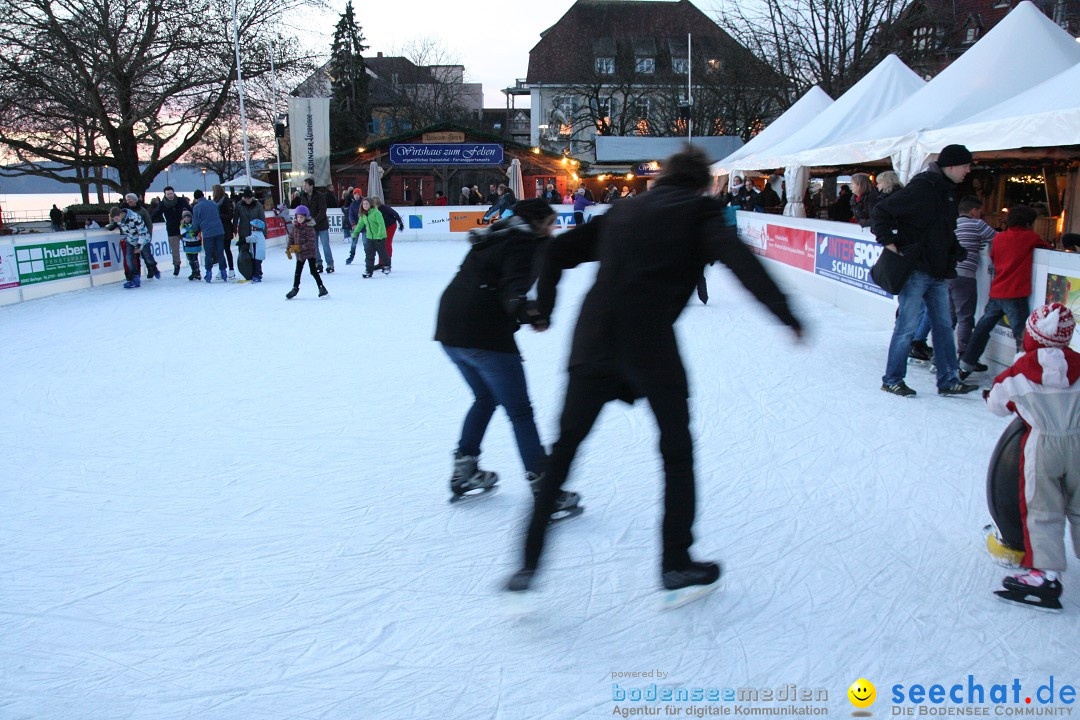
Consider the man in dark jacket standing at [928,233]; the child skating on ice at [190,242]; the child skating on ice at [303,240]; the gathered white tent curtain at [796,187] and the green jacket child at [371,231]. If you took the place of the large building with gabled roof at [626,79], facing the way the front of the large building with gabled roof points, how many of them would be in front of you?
5

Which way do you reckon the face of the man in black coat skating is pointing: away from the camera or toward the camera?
away from the camera

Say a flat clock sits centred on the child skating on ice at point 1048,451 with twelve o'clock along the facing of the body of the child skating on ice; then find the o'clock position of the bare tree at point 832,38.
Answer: The bare tree is roughly at 1 o'clock from the child skating on ice.

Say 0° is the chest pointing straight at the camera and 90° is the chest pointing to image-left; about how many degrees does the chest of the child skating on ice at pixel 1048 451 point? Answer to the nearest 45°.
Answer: approximately 135°

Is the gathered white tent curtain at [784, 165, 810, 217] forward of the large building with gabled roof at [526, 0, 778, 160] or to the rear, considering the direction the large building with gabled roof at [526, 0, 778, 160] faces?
forward
